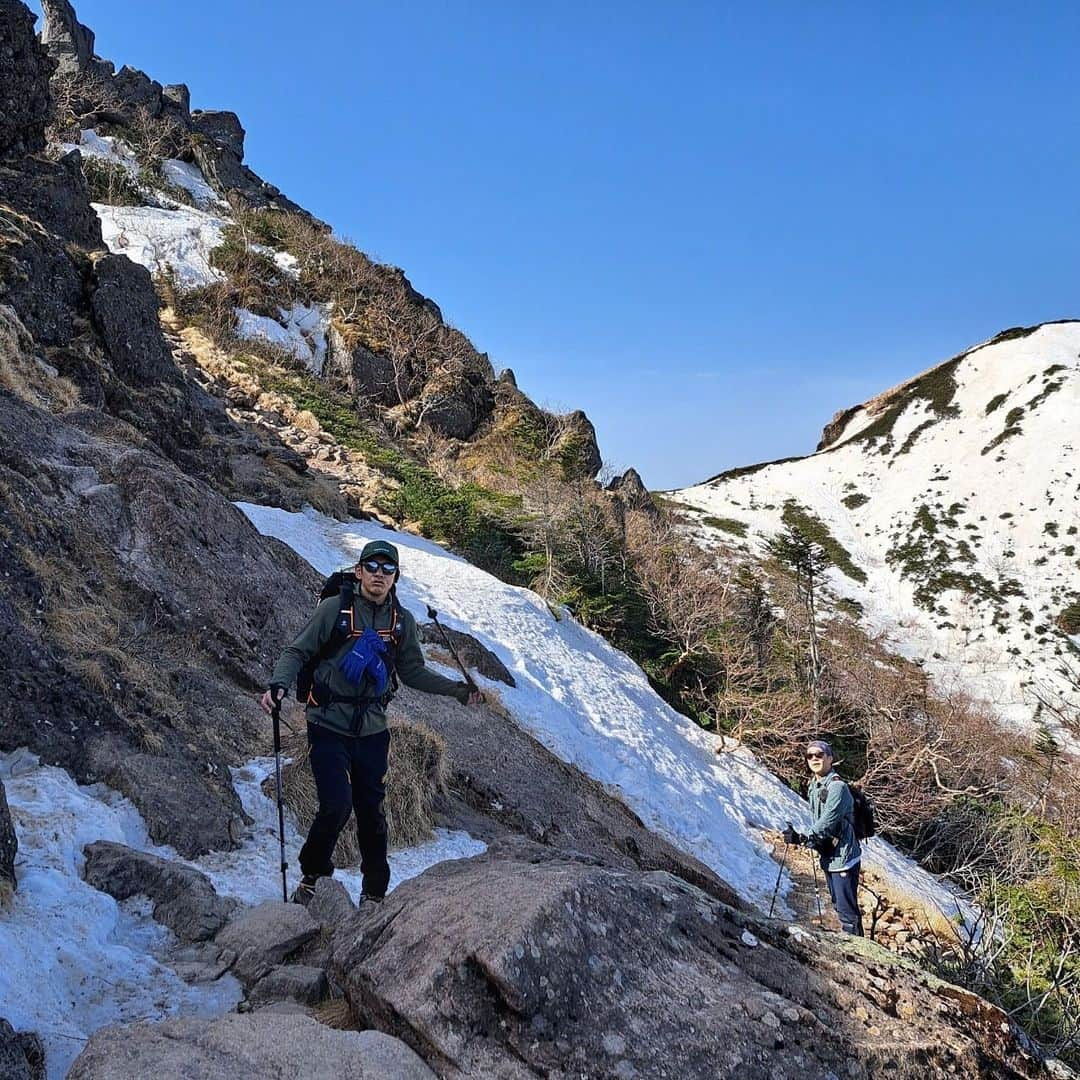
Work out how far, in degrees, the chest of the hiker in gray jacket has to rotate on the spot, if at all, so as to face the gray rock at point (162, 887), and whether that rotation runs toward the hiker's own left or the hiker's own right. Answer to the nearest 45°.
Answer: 0° — they already face it

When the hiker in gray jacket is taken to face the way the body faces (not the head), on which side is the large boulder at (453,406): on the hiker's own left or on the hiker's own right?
on the hiker's own right

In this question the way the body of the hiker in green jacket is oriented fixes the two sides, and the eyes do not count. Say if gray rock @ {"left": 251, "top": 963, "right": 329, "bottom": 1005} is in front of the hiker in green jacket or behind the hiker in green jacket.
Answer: in front

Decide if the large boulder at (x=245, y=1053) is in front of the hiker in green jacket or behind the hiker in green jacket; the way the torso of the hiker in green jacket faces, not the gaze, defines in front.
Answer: in front

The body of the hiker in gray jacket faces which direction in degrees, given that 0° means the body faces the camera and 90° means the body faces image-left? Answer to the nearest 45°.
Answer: approximately 45°

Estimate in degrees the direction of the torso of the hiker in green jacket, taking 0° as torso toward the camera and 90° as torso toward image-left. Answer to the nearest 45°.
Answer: approximately 0°

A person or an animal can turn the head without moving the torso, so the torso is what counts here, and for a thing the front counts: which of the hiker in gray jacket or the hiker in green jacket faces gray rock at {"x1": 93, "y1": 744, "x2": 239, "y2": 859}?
the hiker in gray jacket

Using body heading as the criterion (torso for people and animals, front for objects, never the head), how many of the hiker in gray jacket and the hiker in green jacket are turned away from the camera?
0

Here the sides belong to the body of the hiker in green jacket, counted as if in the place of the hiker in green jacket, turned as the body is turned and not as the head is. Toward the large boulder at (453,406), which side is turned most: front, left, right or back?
back
